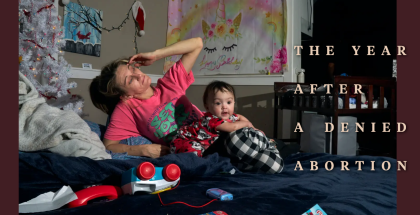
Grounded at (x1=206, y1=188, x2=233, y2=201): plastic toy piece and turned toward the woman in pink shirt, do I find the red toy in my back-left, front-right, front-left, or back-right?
front-left

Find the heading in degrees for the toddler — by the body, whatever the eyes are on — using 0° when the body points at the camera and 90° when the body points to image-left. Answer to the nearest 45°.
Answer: approximately 315°

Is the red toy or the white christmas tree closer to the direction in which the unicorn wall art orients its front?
the red toy

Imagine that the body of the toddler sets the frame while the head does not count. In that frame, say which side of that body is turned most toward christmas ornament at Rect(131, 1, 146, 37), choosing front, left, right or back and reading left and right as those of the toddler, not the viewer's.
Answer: back

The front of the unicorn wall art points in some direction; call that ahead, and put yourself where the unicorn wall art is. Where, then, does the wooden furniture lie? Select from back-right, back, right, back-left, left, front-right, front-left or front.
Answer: front-left

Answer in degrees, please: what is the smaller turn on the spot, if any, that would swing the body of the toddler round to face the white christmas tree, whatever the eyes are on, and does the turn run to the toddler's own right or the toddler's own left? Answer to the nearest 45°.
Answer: approximately 180°

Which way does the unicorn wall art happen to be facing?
toward the camera

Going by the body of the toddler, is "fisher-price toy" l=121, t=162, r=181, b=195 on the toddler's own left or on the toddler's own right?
on the toddler's own right

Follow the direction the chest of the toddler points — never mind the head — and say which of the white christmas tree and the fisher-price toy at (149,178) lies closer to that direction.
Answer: the fisher-price toy

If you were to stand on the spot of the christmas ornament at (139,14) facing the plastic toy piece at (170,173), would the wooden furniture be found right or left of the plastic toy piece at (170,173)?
left

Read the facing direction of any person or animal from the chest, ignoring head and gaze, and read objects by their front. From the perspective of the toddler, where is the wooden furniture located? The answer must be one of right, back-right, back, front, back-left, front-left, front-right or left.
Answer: left

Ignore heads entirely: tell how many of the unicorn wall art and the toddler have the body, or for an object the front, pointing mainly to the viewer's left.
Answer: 0

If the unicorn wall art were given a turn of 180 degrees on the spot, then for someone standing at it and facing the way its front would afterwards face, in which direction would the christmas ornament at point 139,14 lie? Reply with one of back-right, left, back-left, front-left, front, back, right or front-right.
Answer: left

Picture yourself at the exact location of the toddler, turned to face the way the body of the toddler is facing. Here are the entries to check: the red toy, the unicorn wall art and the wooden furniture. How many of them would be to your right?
1

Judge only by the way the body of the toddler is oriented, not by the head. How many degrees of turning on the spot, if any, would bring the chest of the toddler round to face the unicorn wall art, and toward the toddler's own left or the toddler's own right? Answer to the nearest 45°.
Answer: approximately 135° to the toddler's own left

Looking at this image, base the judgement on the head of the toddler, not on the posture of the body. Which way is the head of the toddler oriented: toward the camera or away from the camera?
toward the camera

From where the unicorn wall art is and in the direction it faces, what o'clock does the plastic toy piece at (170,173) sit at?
The plastic toy piece is roughly at 12 o'clock from the unicorn wall art.

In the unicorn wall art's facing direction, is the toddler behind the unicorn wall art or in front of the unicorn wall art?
in front
